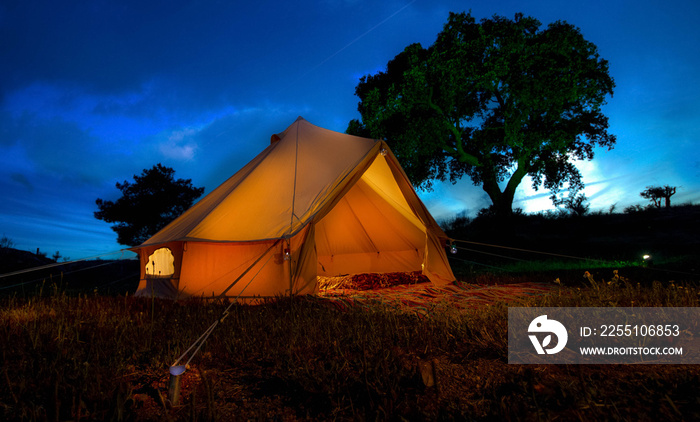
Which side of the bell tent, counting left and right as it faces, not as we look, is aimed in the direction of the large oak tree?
left

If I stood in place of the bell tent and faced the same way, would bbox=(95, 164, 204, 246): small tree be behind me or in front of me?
behind

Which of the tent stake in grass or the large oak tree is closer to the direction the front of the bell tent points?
the tent stake in grass

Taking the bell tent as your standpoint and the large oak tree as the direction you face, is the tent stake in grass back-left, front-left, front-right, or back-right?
back-right

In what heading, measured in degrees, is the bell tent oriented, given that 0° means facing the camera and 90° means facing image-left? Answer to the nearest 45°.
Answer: approximately 315°

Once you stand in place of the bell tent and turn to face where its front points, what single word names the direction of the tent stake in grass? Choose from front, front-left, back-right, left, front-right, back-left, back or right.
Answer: front-right

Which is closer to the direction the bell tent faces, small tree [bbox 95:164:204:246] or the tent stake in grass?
the tent stake in grass
